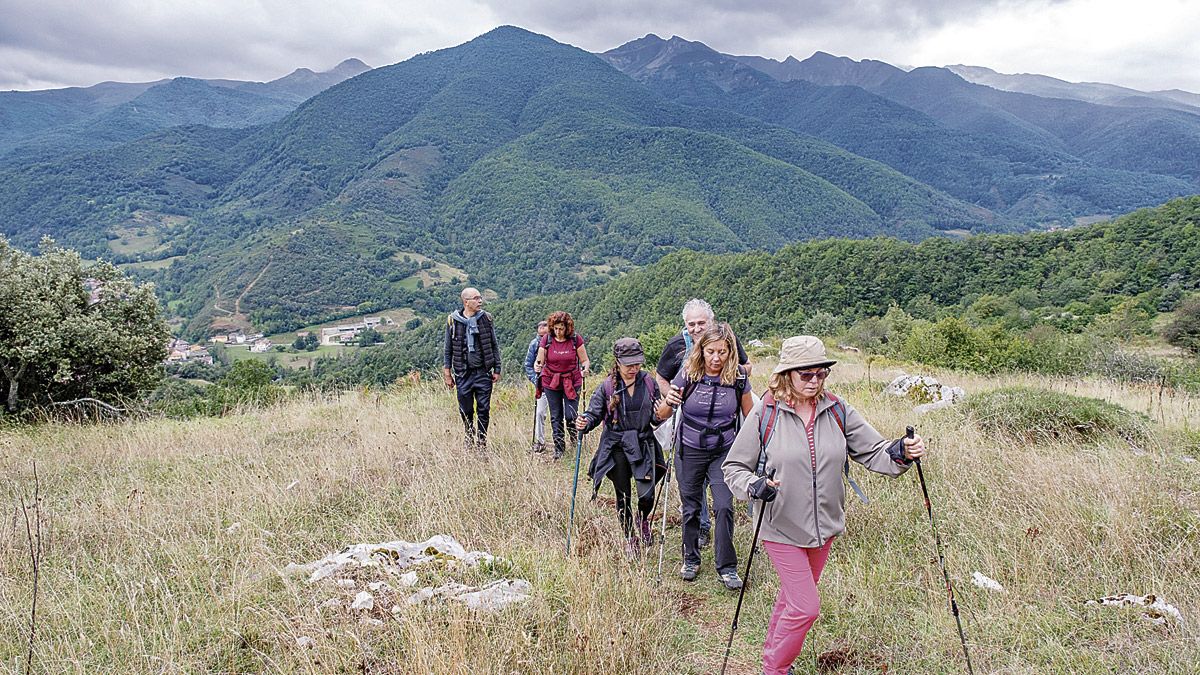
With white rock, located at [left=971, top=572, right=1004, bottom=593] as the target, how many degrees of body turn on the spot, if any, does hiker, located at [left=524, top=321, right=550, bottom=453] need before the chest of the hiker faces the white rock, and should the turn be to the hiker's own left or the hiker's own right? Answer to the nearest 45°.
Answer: approximately 45° to the hiker's own left

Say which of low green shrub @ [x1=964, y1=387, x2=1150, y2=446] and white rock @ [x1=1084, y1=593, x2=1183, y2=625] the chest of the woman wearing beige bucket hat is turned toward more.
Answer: the white rock

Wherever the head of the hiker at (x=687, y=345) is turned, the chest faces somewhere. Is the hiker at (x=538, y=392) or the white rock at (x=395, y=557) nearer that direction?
the white rock

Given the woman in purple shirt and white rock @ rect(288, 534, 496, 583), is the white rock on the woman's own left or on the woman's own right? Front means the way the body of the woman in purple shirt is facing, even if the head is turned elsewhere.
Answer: on the woman's own right

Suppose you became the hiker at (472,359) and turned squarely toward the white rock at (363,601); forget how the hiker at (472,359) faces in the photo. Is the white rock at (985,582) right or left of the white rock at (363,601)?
left

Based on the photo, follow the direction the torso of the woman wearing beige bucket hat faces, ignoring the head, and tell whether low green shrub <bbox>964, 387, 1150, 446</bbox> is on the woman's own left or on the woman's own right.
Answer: on the woman's own left

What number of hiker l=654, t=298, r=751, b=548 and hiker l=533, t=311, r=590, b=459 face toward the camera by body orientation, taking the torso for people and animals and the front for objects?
2
